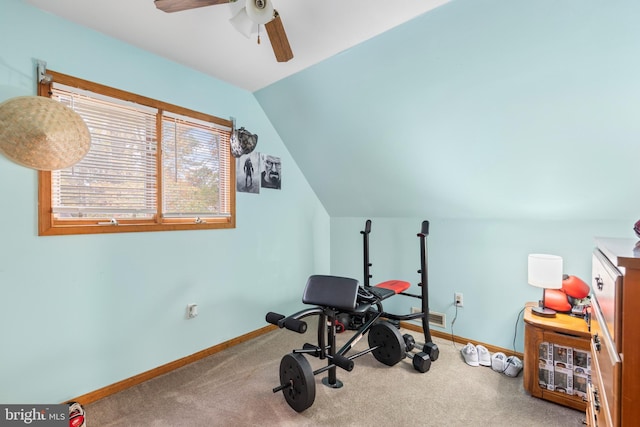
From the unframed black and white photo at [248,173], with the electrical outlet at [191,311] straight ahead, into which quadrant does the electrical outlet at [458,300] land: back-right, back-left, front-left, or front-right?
back-left

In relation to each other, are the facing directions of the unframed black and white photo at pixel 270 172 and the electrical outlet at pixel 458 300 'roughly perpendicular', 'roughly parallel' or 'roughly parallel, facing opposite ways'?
roughly perpendicular

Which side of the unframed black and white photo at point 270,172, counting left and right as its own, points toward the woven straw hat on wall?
right

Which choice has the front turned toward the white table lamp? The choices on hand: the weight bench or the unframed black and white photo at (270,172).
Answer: the unframed black and white photo

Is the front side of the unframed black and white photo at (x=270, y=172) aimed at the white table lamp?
yes

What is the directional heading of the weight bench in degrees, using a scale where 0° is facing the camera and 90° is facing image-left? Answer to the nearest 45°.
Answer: approximately 45°

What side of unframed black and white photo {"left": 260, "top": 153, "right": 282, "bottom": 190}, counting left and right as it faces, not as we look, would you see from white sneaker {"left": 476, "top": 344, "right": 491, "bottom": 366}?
front

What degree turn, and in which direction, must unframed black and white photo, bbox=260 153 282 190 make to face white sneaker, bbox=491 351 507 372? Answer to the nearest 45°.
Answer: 0° — it already faces it

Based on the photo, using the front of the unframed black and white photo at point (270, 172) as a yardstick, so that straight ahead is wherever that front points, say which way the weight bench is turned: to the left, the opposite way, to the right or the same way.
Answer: to the right

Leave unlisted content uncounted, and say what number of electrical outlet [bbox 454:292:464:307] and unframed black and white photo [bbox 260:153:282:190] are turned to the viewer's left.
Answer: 0
